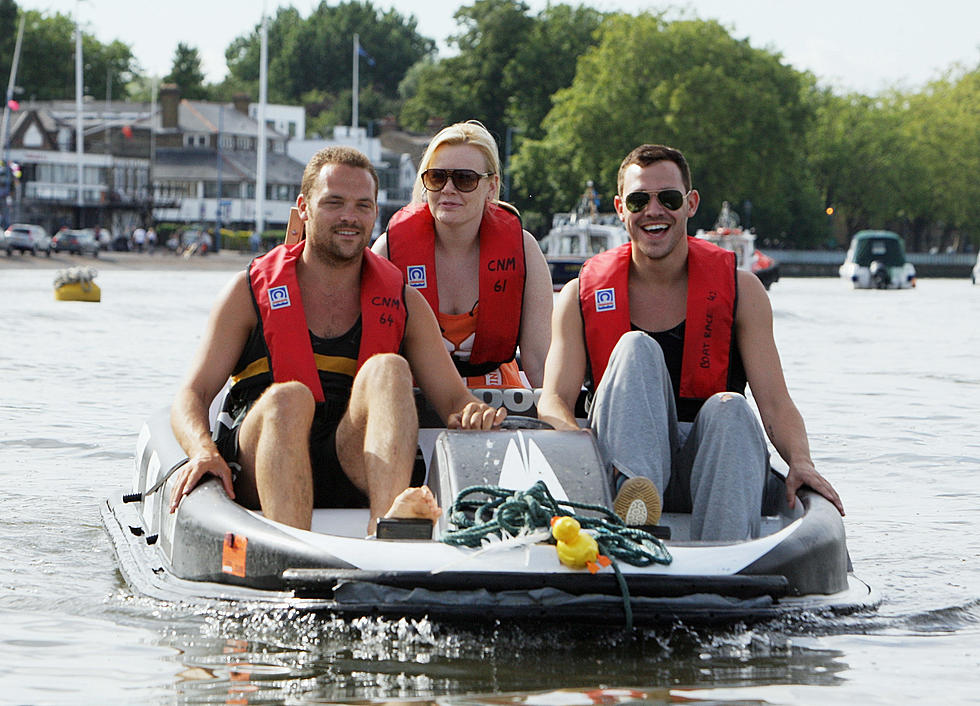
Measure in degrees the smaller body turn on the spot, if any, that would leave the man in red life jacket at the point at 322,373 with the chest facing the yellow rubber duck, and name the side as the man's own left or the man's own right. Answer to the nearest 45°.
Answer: approximately 45° to the man's own left

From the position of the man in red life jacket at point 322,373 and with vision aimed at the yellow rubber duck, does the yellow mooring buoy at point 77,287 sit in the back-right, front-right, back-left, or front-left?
back-left

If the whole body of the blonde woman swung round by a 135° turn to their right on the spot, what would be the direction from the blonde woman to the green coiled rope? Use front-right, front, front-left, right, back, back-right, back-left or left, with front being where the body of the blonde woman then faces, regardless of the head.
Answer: back-left

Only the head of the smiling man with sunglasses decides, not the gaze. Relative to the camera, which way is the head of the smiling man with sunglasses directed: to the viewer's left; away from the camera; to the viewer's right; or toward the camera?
toward the camera

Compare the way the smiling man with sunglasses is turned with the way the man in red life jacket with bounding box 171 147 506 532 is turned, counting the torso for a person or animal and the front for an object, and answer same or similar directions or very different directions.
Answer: same or similar directions

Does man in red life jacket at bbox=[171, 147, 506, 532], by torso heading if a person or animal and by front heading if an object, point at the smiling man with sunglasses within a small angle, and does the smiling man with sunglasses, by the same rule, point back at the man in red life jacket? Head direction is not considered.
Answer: no

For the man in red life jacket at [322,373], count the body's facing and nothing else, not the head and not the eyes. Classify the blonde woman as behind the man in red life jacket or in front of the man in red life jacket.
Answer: behind

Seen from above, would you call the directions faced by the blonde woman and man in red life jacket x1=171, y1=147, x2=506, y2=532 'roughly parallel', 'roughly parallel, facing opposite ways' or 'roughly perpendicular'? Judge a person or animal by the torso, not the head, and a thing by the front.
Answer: roughly parallel

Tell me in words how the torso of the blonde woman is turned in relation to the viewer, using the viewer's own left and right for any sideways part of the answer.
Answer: facing the viewer

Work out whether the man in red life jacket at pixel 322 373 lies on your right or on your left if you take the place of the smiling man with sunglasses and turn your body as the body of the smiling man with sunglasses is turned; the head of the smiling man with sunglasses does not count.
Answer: on your right

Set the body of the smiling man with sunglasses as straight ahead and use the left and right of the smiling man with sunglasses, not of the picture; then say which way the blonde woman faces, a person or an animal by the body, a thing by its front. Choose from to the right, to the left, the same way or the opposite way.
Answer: the same way

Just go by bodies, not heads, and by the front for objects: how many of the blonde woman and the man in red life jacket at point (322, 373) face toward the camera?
2

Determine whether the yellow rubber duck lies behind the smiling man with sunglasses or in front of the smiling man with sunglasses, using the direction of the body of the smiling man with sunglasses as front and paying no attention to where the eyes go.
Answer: in front

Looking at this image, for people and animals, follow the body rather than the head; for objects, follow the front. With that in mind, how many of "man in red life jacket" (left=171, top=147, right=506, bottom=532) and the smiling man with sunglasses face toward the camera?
2

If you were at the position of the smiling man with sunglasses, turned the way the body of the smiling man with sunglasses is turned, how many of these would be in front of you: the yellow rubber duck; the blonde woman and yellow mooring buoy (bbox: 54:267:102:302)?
1
